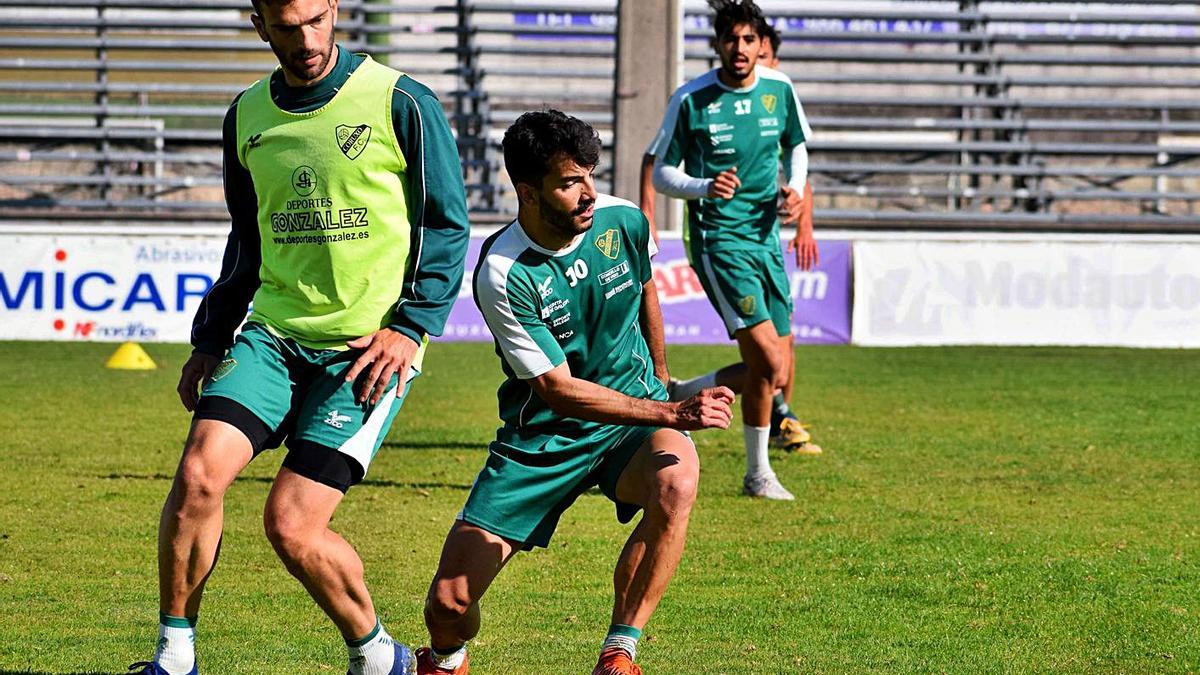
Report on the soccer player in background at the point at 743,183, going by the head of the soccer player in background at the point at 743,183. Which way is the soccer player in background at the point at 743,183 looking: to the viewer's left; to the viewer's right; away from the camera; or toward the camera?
toward the camera

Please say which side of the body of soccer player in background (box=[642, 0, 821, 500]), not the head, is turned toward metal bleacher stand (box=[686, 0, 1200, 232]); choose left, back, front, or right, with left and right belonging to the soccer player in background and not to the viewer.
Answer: back

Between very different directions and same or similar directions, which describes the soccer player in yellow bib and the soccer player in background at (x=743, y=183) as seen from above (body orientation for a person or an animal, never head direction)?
same or similar directions

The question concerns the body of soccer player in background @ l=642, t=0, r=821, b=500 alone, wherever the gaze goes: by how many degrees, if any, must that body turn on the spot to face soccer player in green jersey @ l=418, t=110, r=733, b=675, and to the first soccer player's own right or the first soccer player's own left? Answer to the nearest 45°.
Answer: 0° — they already face them

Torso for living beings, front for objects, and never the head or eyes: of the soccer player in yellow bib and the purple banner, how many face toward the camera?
2

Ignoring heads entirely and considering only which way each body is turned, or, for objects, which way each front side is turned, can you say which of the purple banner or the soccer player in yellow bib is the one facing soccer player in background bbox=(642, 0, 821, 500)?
the purple banner

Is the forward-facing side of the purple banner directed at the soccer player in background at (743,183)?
yes

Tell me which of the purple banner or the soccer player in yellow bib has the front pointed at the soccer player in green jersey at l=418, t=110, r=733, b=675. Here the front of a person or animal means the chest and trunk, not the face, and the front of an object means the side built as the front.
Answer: the purple banner

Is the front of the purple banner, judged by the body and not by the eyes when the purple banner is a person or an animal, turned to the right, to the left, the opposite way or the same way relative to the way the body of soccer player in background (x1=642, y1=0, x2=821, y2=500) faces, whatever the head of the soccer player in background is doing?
the same way

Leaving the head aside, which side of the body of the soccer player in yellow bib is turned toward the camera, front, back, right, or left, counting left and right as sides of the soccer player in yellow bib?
front

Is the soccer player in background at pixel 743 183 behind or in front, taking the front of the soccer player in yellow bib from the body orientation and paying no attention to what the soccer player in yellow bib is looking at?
behind

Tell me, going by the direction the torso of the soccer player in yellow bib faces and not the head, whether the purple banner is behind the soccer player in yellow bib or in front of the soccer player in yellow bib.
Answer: behind

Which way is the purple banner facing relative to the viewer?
toward the camera

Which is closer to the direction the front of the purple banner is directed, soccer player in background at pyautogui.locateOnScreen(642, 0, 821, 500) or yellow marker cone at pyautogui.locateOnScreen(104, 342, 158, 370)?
the soccer player in background

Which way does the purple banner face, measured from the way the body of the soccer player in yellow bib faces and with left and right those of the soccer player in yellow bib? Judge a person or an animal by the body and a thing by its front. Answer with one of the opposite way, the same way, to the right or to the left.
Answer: the same way
